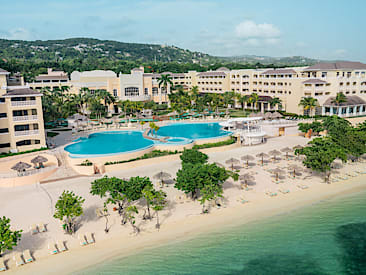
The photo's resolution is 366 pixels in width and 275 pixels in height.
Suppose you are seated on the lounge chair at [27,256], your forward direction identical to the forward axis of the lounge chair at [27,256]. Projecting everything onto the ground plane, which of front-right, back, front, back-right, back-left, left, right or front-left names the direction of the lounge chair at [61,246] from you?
front-left

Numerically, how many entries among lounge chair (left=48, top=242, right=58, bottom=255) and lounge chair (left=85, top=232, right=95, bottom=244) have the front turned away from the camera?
0

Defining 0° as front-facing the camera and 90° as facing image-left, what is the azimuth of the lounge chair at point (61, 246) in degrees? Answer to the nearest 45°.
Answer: approximately 315°

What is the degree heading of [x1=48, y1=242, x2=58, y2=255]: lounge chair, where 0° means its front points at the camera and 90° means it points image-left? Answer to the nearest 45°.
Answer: approximately 315°

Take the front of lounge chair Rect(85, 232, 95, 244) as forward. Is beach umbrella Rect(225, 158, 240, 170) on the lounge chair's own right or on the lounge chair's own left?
on the lounge chair's own left

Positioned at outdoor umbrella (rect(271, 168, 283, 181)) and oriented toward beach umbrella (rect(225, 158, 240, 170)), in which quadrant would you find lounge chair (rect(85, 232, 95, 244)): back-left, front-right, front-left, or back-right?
front-left

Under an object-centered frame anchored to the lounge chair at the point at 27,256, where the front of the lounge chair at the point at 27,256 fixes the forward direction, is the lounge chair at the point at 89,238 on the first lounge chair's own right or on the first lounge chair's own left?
on the first lounge chair's own left

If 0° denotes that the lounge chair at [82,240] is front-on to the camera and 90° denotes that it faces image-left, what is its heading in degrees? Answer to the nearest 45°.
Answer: approximately 315°

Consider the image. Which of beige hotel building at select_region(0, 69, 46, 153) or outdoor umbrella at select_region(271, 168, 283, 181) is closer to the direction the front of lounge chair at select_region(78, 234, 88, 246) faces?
the outdoor umbrella

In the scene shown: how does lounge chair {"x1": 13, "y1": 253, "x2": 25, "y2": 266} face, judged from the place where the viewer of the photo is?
facing the viewer and to the right of the viewer

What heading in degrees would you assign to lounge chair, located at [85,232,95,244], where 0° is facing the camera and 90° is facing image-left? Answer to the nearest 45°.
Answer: approximately 315°

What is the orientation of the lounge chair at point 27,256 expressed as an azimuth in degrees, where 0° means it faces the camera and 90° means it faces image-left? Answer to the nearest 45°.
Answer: approximately 315°
